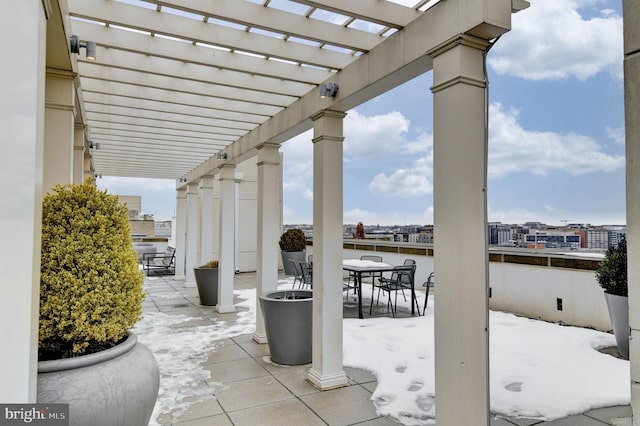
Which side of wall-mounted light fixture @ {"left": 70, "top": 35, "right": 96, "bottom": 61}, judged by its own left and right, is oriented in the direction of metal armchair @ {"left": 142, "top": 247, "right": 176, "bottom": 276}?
left

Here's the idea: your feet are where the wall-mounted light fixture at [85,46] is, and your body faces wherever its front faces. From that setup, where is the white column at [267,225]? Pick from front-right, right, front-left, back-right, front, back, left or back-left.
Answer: front-left

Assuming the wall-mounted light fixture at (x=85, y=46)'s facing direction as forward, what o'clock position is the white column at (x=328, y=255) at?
The white column is roughly at 12 o'clock from the wall-mounted light fixture.

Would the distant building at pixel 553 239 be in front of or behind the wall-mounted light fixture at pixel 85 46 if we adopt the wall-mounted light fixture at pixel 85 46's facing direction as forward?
in front

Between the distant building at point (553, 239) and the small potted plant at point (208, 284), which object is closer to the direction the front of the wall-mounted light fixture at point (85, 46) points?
the distant building

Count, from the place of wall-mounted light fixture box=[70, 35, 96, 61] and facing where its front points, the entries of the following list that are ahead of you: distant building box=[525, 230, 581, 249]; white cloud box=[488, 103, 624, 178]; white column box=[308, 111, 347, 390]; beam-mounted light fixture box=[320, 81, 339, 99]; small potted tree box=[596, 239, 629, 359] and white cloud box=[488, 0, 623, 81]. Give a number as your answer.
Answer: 6

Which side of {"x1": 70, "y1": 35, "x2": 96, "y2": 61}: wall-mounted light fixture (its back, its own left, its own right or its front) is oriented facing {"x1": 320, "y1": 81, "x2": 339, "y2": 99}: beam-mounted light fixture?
front

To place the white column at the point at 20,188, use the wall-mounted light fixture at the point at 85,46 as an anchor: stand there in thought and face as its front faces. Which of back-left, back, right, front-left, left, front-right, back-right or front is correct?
right

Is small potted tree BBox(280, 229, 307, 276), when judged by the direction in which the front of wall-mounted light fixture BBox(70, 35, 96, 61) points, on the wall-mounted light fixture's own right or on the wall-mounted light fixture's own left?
on the wall-mounted light fixture's own left

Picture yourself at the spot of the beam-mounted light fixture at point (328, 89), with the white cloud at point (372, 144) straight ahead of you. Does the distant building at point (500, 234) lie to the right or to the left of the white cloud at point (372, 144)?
right

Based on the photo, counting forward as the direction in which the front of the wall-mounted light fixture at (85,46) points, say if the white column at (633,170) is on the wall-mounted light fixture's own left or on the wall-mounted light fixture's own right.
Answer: on the wall-mounted light fixture's own right

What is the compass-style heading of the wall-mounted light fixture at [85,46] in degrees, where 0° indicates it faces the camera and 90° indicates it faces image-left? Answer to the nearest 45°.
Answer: approximately 270°

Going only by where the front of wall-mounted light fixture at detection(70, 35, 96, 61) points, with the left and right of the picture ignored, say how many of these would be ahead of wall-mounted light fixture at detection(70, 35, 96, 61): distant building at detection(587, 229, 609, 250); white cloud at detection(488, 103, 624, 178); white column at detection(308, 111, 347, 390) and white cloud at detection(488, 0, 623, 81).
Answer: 4
